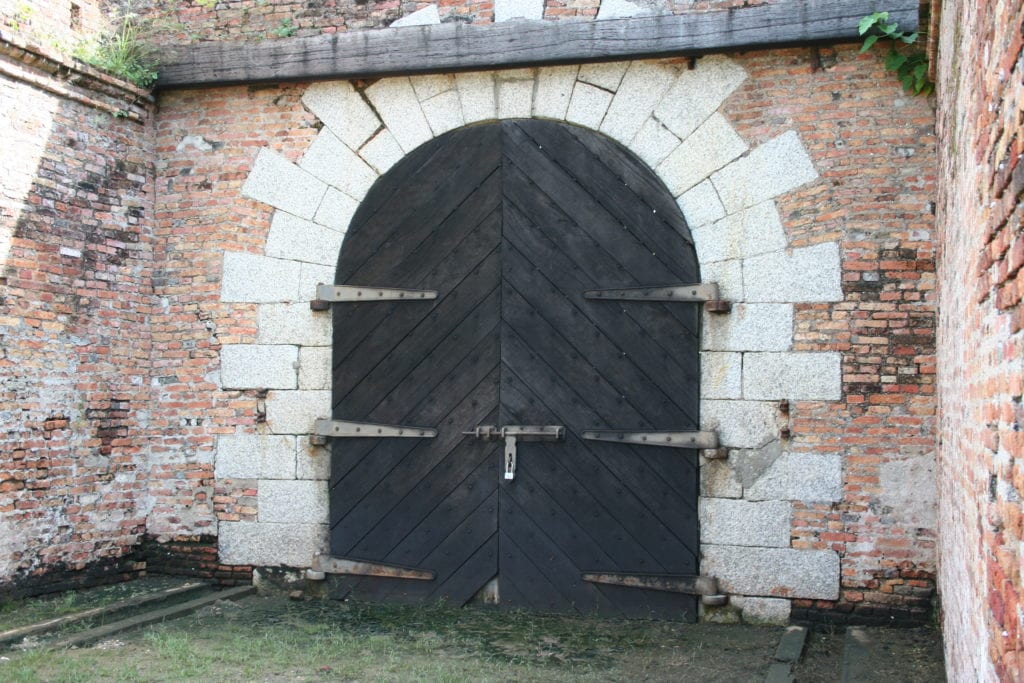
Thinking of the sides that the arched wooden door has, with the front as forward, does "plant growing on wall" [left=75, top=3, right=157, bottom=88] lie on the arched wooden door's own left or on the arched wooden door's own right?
on the arched wooden door's own right

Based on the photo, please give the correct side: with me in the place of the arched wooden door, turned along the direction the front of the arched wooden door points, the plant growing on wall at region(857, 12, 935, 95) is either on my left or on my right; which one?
on my left

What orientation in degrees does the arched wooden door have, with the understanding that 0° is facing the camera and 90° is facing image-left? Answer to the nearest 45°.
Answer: approximately 0°
